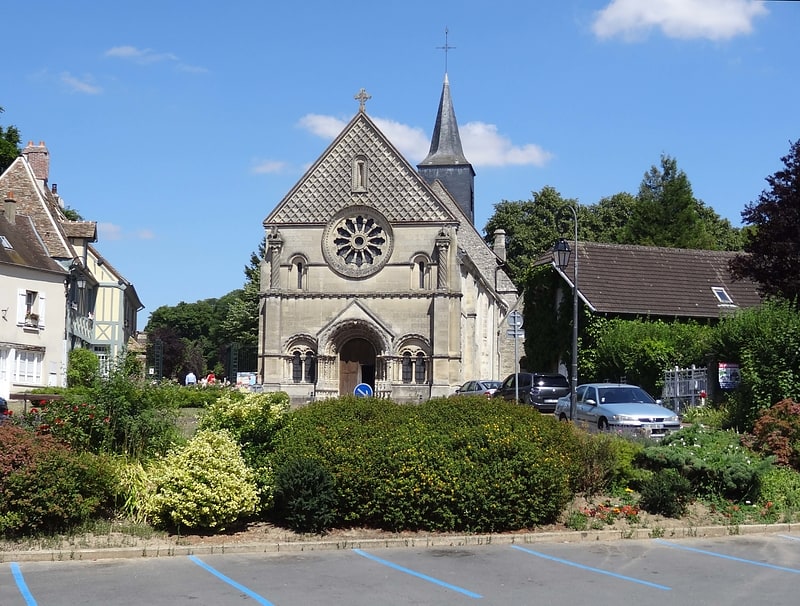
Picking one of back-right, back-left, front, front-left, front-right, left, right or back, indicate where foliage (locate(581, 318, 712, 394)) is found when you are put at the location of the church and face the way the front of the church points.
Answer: front-left

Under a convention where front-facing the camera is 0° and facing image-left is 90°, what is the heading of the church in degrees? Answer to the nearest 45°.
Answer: approximately 0°

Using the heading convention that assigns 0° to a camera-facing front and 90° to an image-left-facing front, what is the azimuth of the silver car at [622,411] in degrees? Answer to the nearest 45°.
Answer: approximately 315°

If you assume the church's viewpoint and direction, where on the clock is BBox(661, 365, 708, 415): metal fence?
The metal fence is roughly at 11 o'clock from the church.

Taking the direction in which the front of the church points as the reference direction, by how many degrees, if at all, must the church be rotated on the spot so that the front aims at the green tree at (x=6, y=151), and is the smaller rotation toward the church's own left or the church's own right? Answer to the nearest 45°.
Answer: approximately 90° to the church's own right

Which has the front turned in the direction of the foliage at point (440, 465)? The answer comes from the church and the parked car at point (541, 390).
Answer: the church

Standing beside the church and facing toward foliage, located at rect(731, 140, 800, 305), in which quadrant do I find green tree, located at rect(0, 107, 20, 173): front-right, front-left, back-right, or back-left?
back-right

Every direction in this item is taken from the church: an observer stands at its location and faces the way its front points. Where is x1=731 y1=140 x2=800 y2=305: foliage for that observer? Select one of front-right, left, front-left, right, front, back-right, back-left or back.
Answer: front-left

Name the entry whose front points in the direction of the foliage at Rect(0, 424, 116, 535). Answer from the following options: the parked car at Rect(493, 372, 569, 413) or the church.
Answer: the church
